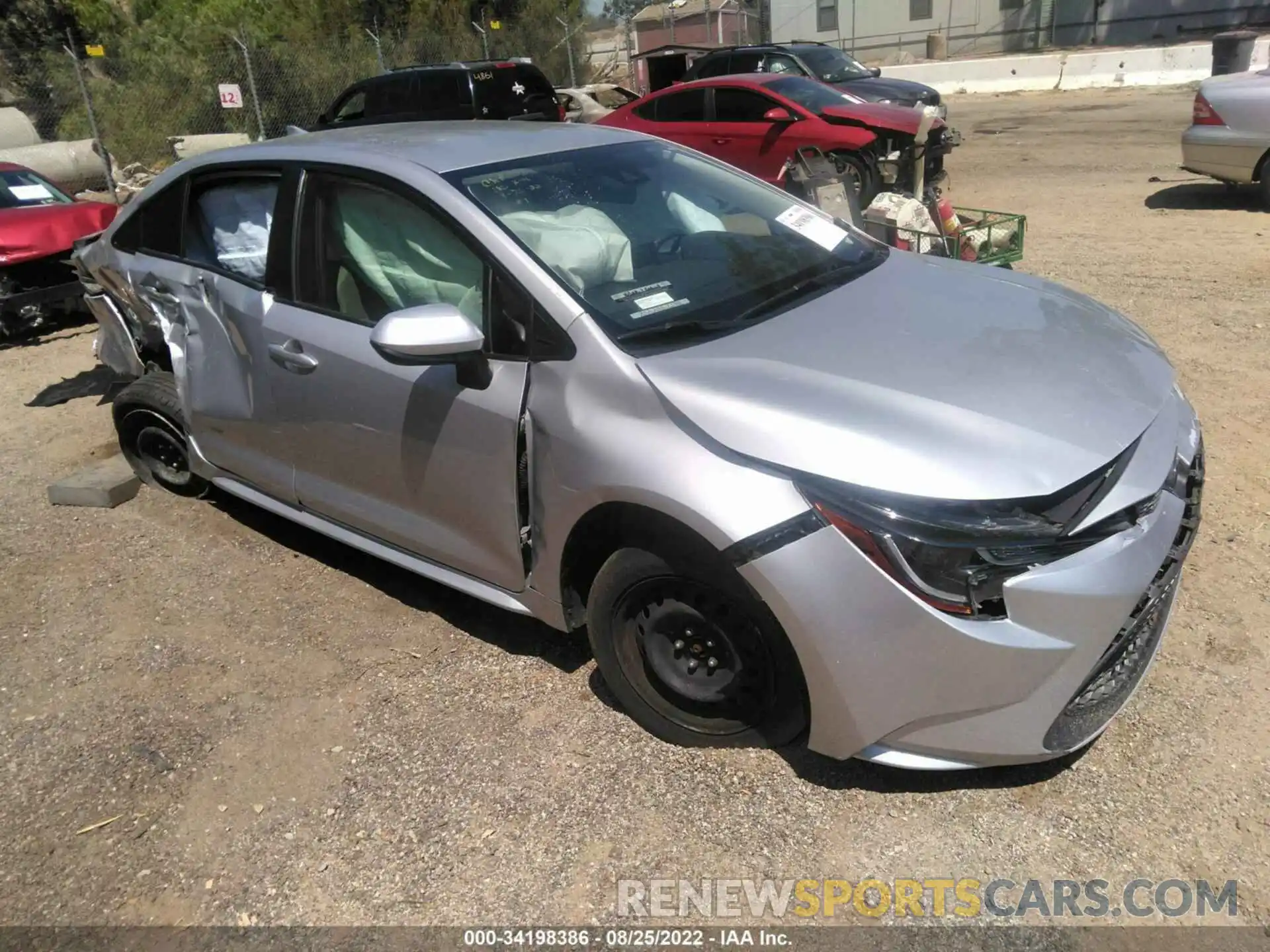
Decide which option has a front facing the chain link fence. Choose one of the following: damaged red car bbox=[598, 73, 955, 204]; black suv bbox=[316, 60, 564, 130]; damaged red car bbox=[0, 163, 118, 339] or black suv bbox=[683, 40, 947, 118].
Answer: black suv bbox=[316, 60, 564, 130]

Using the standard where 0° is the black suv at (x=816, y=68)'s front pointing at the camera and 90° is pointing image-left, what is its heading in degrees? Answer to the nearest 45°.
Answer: approximately 315°

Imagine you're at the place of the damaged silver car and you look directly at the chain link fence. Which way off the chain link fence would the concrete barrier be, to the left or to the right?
right

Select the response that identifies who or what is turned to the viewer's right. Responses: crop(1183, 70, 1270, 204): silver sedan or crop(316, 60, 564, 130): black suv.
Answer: the silver sedan

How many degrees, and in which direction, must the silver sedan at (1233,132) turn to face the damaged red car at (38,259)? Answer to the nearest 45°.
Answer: approximately 135° to its right

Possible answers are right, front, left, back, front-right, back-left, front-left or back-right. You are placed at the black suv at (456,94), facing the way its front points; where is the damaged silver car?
back-left

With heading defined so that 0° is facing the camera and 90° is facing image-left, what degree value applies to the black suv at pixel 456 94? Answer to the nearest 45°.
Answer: approximately 135°

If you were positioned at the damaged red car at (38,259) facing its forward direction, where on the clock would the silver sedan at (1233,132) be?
The silver sedan is roughly at 11 o'clock from the damaged red car.

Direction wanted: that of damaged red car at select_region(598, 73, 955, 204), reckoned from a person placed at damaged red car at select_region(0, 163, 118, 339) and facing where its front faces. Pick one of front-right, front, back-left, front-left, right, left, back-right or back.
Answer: front-left

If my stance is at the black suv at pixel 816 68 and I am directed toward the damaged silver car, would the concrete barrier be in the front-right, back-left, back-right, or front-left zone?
back-left

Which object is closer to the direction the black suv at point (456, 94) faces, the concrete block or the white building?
the white building

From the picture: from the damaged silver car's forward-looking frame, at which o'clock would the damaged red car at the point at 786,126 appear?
The damaged red car is roughly at 8 o'clock from the damaged silver car.

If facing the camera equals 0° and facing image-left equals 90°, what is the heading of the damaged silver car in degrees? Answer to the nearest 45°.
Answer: approximately 315°

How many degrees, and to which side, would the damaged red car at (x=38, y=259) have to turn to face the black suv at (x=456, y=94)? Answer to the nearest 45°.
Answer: approximately 90° to its left

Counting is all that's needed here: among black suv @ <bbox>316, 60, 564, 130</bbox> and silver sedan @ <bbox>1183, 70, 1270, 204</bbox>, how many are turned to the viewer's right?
1

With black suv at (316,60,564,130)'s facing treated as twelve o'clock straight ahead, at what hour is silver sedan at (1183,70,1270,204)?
The silver sedan is roughly at 6 o'clock from the black suv.
